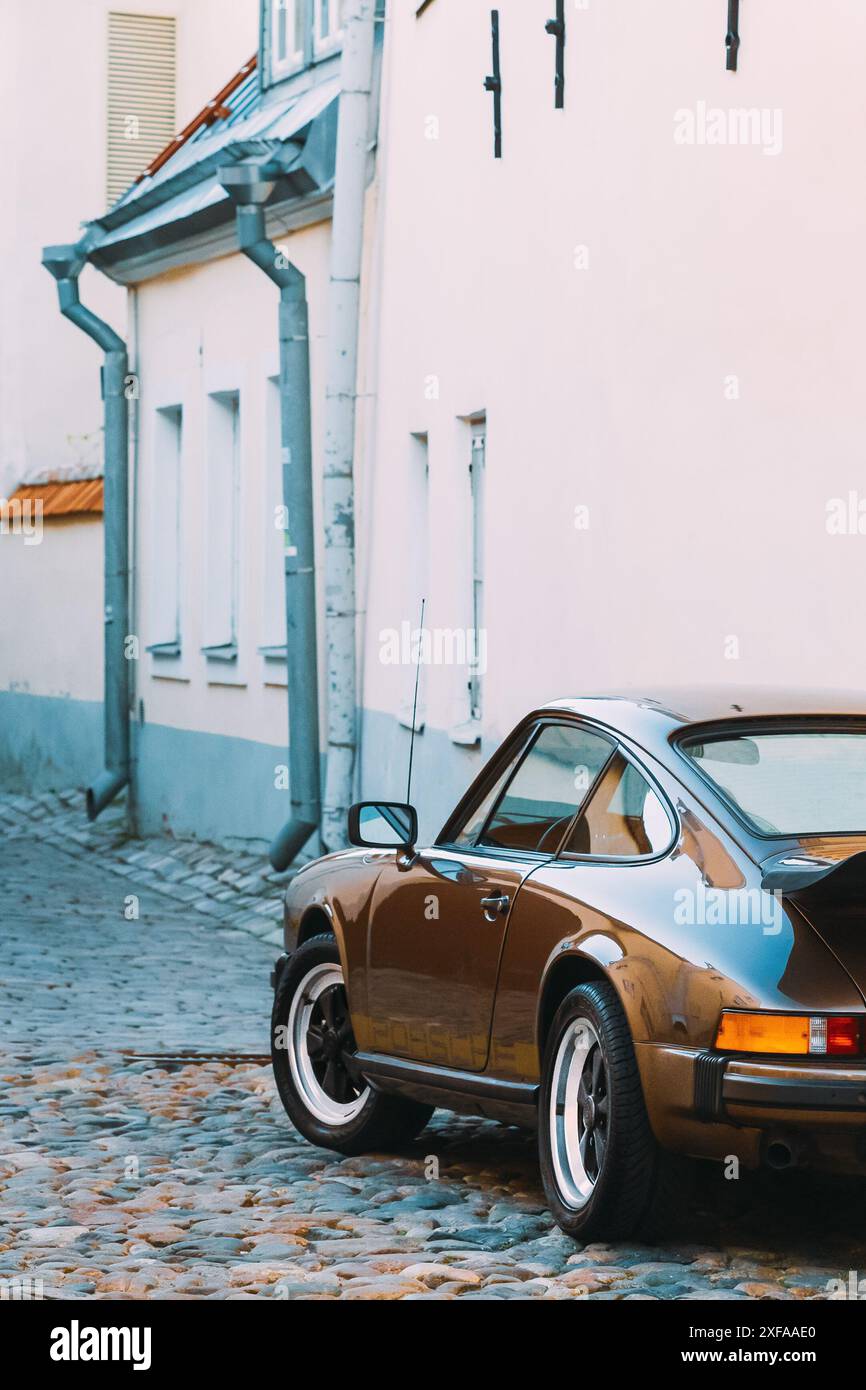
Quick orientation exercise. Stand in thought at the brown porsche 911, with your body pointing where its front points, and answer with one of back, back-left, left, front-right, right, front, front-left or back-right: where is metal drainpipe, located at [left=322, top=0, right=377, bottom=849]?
front-right

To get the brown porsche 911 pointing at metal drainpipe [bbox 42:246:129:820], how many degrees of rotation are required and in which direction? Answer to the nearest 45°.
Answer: approximately 45° to its right

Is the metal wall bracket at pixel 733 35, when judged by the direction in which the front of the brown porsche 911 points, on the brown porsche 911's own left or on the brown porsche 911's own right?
on the brown porsche 911's own right

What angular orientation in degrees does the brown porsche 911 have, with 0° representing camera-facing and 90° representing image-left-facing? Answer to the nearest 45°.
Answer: approximately 135°

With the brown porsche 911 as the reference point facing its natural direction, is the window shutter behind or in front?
in front

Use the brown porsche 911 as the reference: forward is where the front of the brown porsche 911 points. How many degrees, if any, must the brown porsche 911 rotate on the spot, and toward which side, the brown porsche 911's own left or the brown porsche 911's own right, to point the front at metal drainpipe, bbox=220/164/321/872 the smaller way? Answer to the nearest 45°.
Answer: approximately 45° to the brown porsche 911's own right
